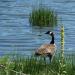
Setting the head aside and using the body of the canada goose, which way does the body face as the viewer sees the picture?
to the viewer's right

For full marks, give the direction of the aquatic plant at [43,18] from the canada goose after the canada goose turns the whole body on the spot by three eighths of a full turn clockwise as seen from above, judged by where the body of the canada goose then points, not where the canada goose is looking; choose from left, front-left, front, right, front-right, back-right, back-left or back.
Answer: back-right
